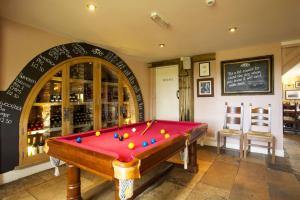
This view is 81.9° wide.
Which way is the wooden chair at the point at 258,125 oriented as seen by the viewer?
toward the camera

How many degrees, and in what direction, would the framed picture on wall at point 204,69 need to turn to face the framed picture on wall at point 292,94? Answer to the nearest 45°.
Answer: approximately 135° to its left

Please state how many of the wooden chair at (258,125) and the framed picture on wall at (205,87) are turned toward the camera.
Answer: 2

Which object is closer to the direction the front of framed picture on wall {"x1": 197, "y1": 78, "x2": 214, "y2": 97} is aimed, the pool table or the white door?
the pool table

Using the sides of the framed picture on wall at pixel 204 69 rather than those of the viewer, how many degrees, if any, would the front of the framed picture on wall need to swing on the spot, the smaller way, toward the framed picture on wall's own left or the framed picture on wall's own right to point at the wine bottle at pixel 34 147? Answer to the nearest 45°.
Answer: approximately 45° to the framed picture on wall's own right

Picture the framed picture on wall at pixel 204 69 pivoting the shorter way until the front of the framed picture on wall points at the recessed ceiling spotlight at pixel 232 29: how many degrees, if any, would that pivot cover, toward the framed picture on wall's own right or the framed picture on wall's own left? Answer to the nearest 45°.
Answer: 0° — it already faces it

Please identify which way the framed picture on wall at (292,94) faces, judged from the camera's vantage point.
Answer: facing the viewer

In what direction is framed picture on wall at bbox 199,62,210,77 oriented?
toward the camera

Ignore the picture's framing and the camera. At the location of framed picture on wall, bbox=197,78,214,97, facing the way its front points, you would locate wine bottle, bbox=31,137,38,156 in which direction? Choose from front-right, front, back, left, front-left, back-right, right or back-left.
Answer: front-right

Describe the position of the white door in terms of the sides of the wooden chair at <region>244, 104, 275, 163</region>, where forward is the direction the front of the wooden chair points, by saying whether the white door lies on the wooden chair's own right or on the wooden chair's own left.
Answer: on the wooden chair's own right

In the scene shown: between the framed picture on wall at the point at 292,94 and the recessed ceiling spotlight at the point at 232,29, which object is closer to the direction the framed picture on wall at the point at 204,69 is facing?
the recessed ceiling spotlight

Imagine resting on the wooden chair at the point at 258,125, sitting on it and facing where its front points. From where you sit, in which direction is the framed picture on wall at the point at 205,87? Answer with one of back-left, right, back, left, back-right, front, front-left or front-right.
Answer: right
